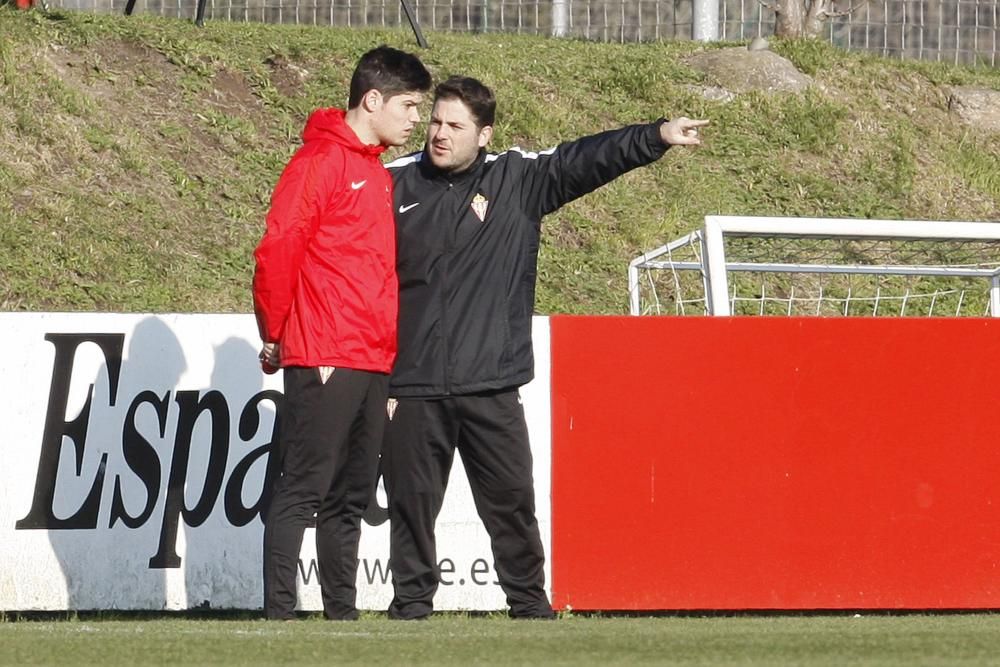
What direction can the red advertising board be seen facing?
toward the camera

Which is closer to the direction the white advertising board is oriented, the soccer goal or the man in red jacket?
the man in red jacket

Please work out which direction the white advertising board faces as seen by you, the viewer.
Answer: facing the viewer

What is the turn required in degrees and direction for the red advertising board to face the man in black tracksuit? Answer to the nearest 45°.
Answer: approximately 45° to its right

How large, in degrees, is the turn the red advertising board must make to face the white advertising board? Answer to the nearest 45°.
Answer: approximately 90° to its right

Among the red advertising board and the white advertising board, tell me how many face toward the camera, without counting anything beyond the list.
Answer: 2

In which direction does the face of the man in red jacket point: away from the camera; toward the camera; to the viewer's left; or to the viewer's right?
to the viewer's right

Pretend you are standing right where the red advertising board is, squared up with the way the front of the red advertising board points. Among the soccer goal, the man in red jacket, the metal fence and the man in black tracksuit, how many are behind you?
2

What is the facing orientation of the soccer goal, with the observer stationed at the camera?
facing the viewer and to the right of the viewer

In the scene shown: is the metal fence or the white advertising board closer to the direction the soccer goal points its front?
the white advertising board

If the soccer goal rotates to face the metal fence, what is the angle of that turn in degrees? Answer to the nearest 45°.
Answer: approximately 135° to its left

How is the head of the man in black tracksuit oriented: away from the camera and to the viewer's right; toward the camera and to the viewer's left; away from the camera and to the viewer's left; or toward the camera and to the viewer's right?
toward the camera and to the viewer's left
